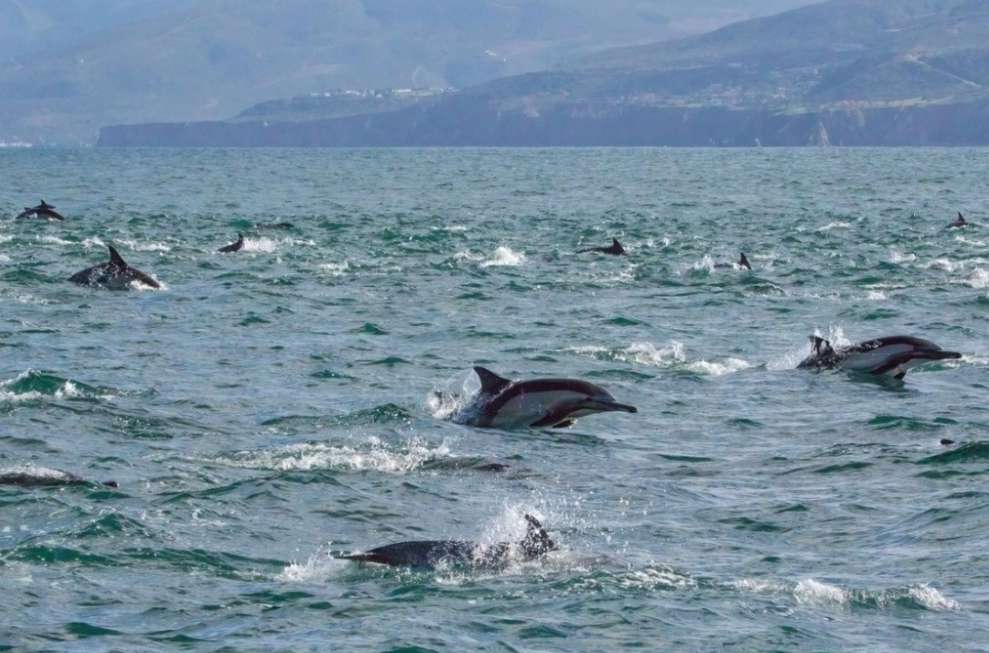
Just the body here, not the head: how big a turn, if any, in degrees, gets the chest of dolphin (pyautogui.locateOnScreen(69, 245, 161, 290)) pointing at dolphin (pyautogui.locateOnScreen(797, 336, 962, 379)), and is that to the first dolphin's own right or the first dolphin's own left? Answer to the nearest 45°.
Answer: approximately 45° to the first dolphin's own right

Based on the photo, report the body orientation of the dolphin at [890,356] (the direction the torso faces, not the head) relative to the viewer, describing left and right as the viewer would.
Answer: facing to the right of the viewer

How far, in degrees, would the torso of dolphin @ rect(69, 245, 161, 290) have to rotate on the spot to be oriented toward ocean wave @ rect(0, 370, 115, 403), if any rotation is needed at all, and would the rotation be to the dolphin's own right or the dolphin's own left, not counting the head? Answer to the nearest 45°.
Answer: approximately 90° to the dolphin's own right

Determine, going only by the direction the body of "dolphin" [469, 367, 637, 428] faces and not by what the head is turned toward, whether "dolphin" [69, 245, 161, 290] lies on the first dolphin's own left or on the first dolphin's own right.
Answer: on the first dolphin's own left

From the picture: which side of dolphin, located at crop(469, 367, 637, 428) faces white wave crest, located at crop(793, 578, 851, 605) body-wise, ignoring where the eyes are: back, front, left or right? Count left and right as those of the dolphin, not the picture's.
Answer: right

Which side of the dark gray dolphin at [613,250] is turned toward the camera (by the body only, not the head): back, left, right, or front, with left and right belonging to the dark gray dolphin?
right
